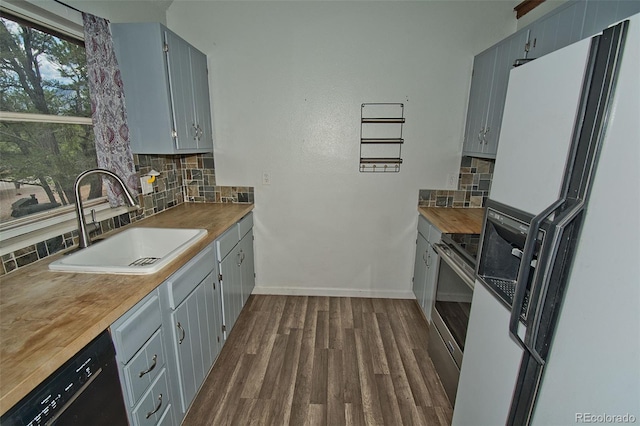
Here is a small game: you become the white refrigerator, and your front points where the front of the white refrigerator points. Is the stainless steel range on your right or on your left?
on your right

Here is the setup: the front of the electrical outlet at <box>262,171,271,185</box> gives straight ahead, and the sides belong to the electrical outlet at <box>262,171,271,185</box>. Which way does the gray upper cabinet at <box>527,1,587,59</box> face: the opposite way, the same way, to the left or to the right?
to the right

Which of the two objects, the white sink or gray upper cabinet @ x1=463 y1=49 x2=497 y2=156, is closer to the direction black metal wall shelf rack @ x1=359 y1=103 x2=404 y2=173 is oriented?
the white sink

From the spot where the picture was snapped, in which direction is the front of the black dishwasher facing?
facing the viewer and to the right of the viewer

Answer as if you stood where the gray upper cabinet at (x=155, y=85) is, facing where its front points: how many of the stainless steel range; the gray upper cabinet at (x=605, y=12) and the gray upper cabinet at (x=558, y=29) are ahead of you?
3

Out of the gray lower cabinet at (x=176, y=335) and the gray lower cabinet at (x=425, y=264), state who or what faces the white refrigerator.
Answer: the gray lower cabinet at (x=176, y=335)

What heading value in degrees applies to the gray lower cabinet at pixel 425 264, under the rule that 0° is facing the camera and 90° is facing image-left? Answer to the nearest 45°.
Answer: approximately 90°

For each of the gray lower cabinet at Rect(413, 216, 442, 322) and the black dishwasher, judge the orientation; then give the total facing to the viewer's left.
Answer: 1

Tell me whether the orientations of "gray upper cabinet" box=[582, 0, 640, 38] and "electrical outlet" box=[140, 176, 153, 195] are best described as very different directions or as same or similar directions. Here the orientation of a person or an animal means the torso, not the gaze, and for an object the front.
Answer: very different directions

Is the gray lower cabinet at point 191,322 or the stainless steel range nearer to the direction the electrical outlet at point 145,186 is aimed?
the stainless steel range

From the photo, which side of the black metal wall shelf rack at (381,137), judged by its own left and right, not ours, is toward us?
front

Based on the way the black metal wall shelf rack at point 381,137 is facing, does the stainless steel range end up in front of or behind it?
in front

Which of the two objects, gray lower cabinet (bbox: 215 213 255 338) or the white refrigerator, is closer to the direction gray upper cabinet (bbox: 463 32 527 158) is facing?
the gray lower cabinet

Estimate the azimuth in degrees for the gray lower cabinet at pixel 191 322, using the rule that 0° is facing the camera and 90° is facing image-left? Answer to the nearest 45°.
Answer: approximately 315°

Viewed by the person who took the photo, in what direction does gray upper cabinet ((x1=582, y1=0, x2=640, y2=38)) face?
facing the viewer and to the left of the viewer

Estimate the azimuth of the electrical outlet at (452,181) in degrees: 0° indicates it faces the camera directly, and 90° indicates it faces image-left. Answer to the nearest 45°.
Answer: approximately 0°
